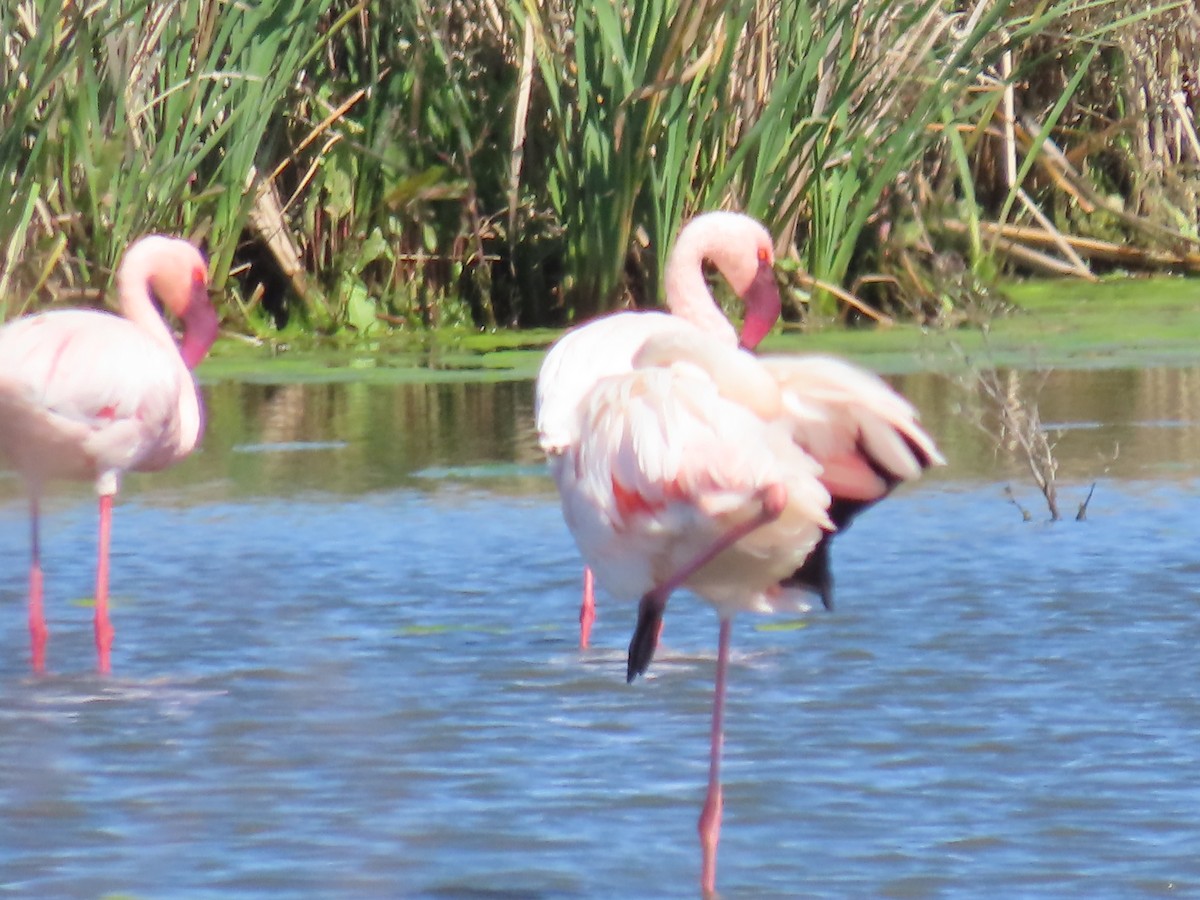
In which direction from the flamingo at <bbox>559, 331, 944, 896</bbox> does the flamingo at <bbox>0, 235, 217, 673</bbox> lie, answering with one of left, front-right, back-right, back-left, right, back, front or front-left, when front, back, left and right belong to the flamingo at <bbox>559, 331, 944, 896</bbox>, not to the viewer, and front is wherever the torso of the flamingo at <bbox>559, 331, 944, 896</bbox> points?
front-right

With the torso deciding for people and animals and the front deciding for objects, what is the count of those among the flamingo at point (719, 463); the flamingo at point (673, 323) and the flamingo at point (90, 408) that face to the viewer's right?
2

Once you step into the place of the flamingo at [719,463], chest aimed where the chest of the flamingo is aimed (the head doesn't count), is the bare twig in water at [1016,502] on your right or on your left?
on your right

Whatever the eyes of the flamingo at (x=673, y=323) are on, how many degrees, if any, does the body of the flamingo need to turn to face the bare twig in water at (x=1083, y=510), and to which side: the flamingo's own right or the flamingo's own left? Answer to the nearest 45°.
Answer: approximately 45° to the flamingo's own left

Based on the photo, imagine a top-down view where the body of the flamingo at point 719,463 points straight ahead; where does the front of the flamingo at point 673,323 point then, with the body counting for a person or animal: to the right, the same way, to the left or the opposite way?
the opposite way

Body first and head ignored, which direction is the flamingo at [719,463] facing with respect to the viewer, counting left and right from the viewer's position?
facing to the left of the viewer

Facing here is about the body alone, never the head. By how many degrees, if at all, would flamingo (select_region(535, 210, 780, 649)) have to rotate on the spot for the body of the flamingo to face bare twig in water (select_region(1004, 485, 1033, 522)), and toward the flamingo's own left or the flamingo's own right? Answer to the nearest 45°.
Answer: approximately 45° to the flamingo's own left

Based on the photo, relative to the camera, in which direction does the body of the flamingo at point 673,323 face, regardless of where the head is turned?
to the viewer's right

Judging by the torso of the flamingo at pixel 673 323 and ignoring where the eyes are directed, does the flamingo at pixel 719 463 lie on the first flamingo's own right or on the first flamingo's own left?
on the first flamingo's own right

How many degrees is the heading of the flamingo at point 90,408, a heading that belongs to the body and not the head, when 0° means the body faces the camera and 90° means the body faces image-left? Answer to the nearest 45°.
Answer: approximately 270°
